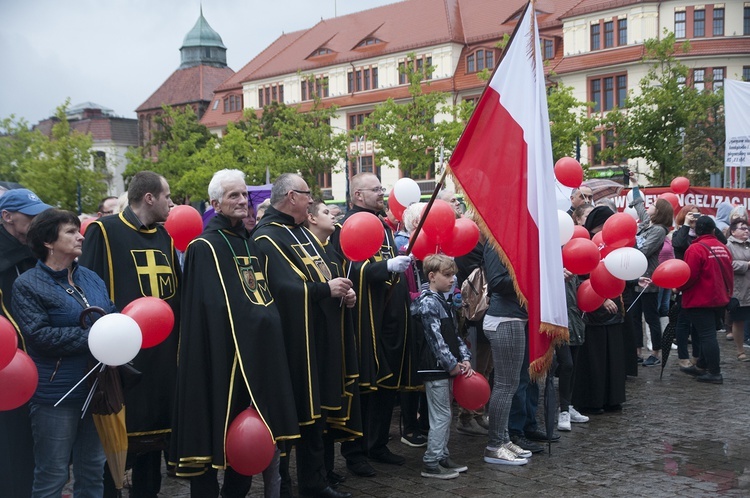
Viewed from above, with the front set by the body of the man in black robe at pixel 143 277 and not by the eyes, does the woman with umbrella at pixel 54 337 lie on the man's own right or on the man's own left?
on the man's own right

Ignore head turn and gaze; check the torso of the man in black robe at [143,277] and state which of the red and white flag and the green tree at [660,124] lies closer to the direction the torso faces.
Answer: the red and white flag

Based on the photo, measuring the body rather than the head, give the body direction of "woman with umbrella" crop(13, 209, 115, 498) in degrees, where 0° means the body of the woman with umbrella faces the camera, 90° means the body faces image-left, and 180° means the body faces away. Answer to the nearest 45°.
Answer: approximately 315°

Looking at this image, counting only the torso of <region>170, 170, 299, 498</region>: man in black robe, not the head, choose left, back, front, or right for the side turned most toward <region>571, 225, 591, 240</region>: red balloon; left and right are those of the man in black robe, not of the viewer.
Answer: left

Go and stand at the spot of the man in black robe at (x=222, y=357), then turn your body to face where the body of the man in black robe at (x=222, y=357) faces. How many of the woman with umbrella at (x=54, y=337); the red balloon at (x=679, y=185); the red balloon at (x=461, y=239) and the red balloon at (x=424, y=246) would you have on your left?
3

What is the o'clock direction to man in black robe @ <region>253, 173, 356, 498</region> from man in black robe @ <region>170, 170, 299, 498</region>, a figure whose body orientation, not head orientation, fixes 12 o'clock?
man in black robe @ <region>253, 173, 356, 498</region> is roughly at 9 o'clock from man in black robe @ <region>170, 170, 299, 498</region>.

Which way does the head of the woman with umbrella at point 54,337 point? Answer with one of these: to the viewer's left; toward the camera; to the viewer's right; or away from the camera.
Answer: to the viewer's right

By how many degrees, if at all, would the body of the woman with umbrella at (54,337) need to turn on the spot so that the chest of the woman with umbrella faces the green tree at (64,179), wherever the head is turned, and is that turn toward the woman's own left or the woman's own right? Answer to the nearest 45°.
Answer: approximately 135° to the woman's own left

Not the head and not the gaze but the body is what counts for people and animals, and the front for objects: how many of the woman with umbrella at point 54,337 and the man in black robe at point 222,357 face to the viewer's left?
0

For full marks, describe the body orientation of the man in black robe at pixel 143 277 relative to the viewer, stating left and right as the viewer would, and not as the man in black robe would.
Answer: facing the viewer and to the right of the viewer

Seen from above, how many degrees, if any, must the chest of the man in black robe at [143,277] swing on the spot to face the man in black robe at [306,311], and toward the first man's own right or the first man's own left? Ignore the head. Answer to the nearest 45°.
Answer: approximately 45° to the first man's own left

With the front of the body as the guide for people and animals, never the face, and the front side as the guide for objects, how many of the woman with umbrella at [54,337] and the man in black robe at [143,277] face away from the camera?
0

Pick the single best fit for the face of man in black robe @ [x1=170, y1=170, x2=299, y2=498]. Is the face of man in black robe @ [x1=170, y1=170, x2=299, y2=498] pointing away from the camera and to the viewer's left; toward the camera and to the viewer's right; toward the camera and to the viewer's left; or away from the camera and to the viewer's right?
toward the camera and to the viewer's right
